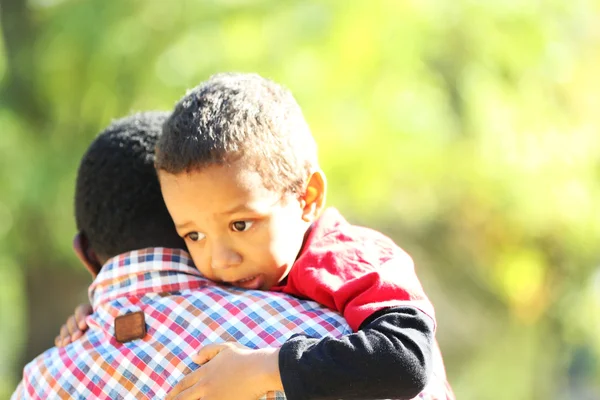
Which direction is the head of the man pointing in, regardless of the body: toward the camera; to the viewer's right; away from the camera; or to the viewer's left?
away from the camera

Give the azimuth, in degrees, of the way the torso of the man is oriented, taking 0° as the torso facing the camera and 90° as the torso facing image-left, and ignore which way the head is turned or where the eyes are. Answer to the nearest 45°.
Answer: approximately 180°

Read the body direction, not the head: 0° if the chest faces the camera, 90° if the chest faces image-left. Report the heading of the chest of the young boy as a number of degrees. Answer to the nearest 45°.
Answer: approximately 45°
